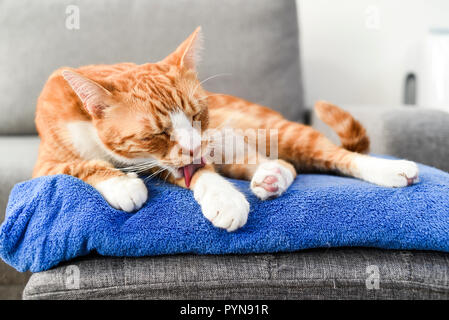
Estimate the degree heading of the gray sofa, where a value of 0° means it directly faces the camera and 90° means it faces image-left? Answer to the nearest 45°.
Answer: approximately 0°

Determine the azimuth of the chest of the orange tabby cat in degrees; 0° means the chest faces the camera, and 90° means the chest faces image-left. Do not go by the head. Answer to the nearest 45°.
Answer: approximately 45°
